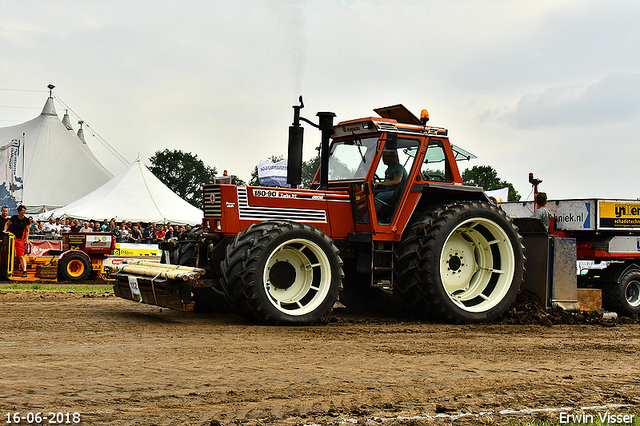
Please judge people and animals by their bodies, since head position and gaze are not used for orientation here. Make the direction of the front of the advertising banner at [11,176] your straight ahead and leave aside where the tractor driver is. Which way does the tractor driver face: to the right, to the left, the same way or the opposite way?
to the right

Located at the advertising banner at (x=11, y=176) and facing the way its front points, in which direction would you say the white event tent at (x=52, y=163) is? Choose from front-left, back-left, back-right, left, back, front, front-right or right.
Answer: back

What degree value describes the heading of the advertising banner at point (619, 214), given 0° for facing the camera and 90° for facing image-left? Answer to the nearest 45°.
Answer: approximately 0°

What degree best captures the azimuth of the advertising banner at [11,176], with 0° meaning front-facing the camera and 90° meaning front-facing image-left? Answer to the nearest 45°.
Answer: approximately 0°

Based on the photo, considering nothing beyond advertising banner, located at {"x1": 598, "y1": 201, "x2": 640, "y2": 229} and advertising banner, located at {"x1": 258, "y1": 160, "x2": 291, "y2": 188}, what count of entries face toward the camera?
2

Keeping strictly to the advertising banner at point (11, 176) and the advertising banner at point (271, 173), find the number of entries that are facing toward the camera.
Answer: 2

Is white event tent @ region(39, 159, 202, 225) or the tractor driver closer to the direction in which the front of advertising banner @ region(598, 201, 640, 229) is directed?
the tractor driver

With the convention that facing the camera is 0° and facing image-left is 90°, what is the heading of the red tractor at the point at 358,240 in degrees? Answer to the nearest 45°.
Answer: approximately 45°

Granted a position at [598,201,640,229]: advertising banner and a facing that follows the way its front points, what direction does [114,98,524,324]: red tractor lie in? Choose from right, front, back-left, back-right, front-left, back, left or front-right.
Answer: front-right

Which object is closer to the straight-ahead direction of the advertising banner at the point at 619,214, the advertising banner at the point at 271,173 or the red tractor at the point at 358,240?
the red tractor
